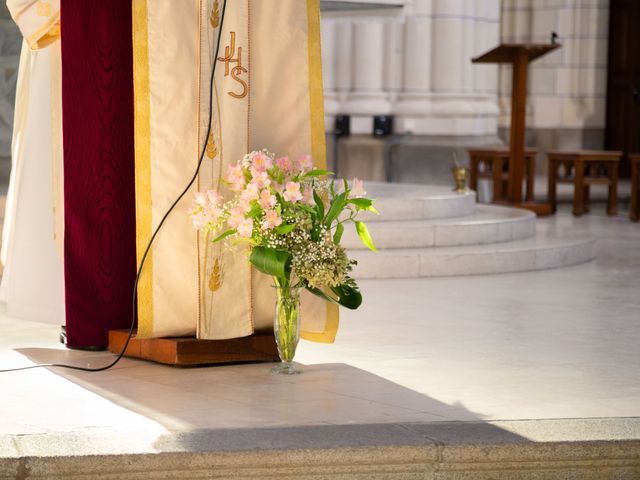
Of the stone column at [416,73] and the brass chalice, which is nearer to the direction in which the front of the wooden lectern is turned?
the brass chalice

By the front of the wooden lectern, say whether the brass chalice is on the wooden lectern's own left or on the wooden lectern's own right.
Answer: on the wooden lectern's own right

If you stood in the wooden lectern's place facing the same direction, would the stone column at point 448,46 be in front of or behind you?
behind

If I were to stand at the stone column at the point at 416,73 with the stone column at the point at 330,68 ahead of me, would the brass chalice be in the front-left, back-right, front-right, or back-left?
back-left
